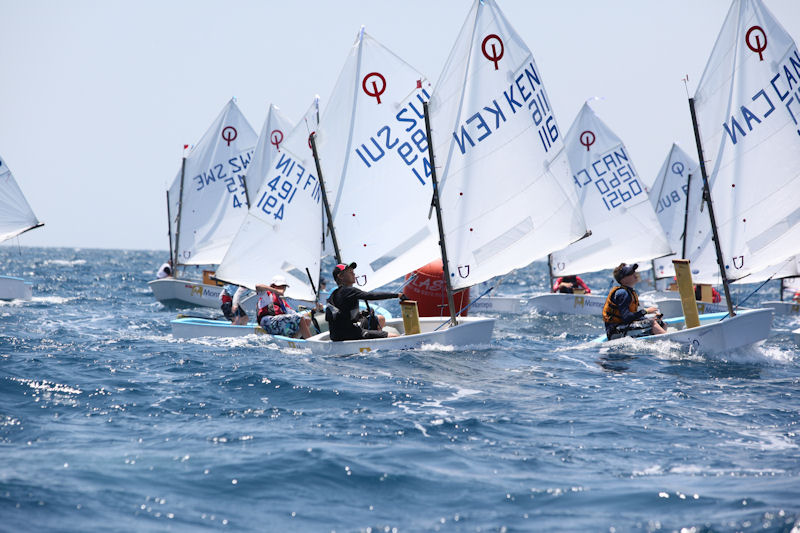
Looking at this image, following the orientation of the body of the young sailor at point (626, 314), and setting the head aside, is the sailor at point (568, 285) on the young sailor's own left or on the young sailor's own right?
on the young sailor's own left

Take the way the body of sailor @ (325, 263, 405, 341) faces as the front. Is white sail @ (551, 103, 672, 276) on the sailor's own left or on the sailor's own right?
on the sailor's own left

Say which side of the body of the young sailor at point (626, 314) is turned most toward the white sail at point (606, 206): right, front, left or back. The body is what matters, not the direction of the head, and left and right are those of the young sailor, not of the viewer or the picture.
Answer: left

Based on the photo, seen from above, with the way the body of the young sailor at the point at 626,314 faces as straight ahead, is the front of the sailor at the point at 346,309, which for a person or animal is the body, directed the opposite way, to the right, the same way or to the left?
the same way

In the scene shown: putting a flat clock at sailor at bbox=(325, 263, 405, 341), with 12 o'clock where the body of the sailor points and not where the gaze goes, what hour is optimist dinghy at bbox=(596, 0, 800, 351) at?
The optimist dinghy is roughly at 12 o'clock from the sailor.

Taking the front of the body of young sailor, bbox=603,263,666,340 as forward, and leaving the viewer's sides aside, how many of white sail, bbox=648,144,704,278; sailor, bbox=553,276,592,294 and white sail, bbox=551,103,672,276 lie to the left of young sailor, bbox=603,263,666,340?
3

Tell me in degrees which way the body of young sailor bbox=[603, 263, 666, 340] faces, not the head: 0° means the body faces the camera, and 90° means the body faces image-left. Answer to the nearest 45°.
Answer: approximately 270°

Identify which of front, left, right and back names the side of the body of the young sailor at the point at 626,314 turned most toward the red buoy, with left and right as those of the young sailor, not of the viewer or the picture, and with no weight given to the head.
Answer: back

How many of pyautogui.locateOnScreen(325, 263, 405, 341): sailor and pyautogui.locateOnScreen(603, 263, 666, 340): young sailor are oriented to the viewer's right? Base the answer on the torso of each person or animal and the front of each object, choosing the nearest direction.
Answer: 2

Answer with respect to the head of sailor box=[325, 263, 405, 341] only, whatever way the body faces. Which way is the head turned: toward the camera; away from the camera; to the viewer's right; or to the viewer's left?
to the viewer's right

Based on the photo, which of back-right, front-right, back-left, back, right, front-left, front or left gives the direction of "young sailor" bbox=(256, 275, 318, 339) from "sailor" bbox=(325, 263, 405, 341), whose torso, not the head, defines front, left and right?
back-left

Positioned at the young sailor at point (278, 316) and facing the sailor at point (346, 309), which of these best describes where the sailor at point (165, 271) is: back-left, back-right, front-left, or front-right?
back-left
